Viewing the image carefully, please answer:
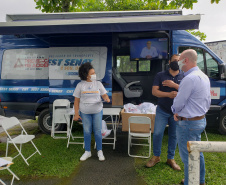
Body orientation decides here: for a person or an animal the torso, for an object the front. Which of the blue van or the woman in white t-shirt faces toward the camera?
the woman in white t-shirt

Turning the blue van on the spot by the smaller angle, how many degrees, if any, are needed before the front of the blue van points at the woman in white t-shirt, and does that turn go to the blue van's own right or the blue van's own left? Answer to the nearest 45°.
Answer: approximately 45° to the blue van's own right

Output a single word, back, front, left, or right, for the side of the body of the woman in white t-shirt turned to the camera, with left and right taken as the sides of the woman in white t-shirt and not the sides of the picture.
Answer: front

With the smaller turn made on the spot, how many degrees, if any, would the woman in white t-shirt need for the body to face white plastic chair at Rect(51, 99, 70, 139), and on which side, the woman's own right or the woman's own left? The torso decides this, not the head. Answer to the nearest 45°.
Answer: approximately 135° to the woman's own right

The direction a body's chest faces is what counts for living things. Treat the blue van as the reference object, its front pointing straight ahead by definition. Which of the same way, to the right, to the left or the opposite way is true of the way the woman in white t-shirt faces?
to the right

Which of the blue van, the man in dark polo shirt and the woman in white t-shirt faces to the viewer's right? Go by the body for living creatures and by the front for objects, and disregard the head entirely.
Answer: the blue van

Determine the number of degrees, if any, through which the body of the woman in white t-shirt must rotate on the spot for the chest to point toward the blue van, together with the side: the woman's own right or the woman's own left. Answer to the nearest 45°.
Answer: approximately 180°

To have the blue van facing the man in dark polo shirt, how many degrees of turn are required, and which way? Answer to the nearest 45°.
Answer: approximately 45° to its right

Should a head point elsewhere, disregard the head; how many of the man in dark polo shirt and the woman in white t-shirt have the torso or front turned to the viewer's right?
0

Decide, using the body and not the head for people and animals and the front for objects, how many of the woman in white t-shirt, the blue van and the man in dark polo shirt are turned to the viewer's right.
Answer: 1

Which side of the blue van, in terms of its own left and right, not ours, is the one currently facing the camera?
right
